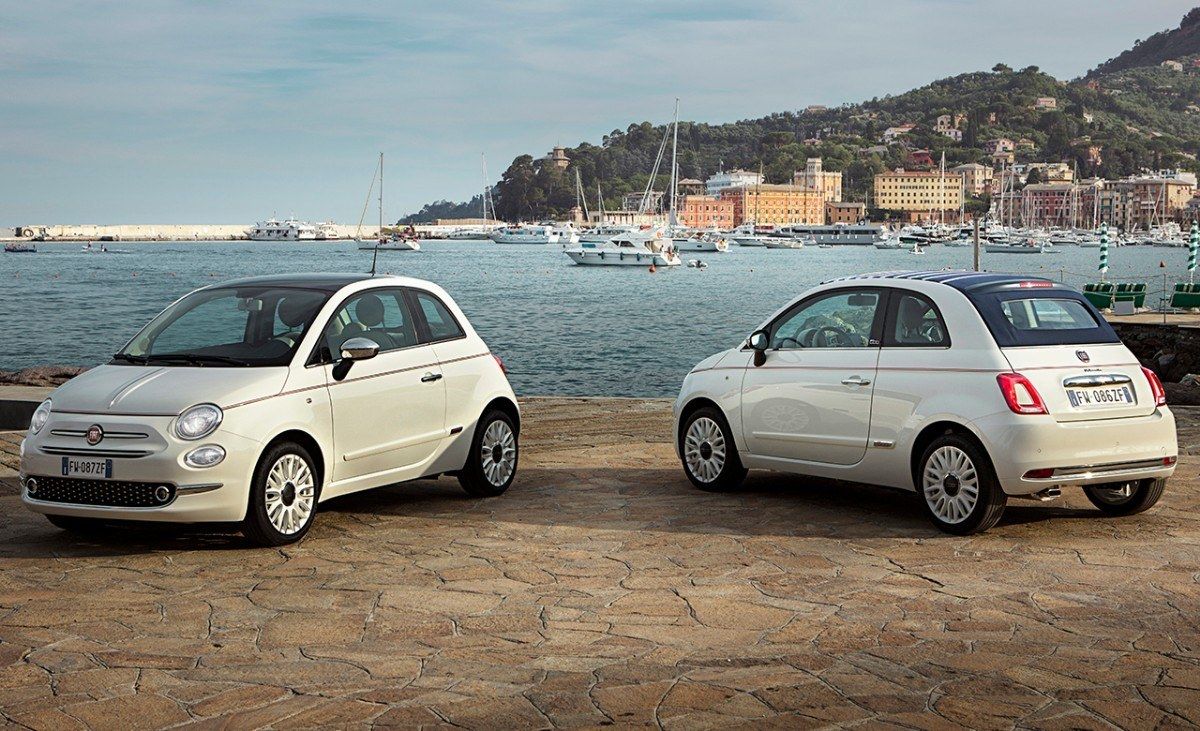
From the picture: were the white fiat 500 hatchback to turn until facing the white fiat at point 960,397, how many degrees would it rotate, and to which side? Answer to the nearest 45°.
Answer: approximately 135° to its left

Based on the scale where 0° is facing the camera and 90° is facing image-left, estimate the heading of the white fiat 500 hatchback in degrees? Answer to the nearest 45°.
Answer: approximately 45°

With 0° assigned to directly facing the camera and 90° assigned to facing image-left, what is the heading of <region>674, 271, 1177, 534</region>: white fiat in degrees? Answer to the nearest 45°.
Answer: approximately 135°

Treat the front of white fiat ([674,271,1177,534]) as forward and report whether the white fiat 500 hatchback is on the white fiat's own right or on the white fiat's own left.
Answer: on the white fiat's own left
